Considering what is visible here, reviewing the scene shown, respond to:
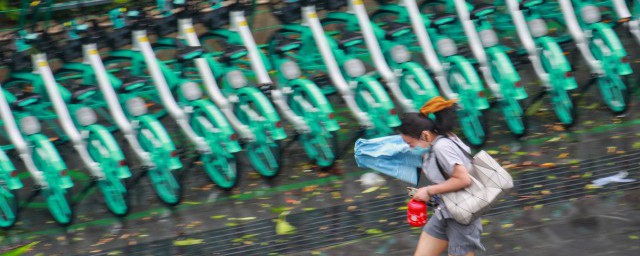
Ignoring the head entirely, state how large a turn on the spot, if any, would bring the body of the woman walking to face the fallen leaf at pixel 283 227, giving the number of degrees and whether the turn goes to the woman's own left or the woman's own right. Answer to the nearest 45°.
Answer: approximately 45° to the woman's own right

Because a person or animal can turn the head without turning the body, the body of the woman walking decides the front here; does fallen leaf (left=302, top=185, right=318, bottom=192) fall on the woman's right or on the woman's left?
on the woman's right

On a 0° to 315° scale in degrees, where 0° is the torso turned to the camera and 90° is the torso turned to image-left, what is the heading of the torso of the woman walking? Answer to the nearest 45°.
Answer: approximately 90°

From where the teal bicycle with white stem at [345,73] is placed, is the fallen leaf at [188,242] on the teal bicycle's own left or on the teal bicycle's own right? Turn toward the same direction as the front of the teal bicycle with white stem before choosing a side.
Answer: on the teal bicycle's own left
